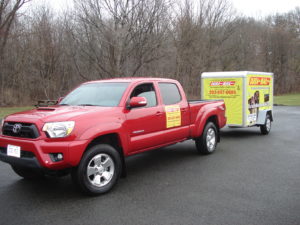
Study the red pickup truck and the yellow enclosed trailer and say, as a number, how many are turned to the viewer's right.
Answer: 0

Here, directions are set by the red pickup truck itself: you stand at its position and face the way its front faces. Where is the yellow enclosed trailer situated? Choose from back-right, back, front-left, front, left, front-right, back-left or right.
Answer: back

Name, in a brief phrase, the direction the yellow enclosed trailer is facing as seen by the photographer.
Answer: facing the viewer and to the left of the viewer

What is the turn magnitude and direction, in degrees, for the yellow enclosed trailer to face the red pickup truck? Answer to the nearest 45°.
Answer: approximately 45° to its left
